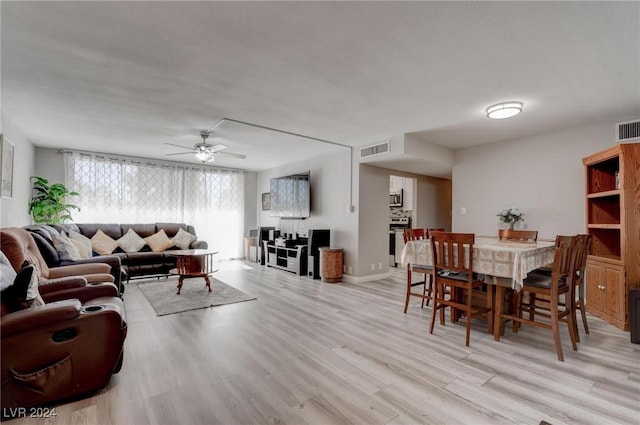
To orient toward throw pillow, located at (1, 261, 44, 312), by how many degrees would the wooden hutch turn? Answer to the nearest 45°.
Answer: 0° — it already faces it

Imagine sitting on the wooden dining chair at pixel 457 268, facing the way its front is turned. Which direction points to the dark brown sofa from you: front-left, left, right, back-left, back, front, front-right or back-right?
back-left

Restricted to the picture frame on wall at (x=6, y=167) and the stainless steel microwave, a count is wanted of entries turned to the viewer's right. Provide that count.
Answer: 1

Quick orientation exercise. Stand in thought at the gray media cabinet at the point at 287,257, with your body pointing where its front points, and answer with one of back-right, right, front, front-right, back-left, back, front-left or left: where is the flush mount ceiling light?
left

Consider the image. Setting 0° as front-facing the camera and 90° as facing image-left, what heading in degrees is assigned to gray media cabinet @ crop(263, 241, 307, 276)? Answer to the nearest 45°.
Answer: approximately 45°

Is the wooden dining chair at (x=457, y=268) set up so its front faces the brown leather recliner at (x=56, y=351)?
no

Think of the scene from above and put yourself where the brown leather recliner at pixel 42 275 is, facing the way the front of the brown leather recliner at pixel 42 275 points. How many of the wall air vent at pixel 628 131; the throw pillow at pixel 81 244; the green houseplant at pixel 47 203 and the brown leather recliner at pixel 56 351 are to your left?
2

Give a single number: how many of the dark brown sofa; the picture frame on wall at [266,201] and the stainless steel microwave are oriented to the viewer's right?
0

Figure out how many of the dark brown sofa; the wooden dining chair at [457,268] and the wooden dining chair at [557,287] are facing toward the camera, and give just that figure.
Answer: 1

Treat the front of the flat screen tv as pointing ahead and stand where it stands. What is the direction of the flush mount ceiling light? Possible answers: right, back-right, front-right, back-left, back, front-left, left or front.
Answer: left

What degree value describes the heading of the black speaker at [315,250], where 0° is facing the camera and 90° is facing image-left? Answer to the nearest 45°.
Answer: approximately 45°

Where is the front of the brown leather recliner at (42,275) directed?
to the viewer's right

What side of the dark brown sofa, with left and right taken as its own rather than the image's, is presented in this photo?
front

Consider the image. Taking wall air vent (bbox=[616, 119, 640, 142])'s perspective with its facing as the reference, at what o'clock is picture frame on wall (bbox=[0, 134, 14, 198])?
The picture frame on wall is roughly at 12 o'clock from the wall air vent.

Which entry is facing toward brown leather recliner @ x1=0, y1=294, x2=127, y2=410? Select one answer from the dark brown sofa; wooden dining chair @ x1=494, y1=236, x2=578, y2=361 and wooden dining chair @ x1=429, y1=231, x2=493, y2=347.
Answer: the dark brown sofa

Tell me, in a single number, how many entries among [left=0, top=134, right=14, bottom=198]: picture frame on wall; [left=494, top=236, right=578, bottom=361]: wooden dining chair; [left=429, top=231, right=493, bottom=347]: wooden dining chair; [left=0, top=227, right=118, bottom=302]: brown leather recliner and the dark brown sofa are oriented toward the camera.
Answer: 1

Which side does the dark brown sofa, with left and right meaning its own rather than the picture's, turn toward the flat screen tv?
left

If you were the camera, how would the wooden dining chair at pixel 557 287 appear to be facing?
facing away from the viewer and to the left of the viewer

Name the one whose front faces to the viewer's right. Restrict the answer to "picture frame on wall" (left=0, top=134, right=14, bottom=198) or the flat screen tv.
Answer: the picture frame on wall

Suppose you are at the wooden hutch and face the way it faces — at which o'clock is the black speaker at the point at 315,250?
The black speaker is roughly at 1 o'clock from the wooden hutch.

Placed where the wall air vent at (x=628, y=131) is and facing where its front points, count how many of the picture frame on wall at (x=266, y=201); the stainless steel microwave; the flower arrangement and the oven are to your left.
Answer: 0
